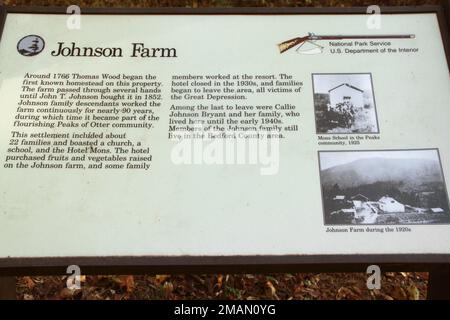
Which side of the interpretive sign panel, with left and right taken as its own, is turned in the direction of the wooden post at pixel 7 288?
right

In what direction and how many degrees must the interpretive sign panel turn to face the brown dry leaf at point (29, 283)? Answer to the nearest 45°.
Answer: approximately 135° to its right

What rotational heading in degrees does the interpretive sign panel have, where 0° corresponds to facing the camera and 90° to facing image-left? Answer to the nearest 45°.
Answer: approximately 0°
